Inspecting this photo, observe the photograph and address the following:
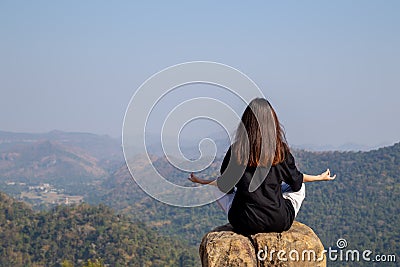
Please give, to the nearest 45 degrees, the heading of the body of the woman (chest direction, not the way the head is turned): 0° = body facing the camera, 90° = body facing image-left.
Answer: approximately 180°

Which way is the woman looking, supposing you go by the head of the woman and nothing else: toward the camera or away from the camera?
away from the camera
